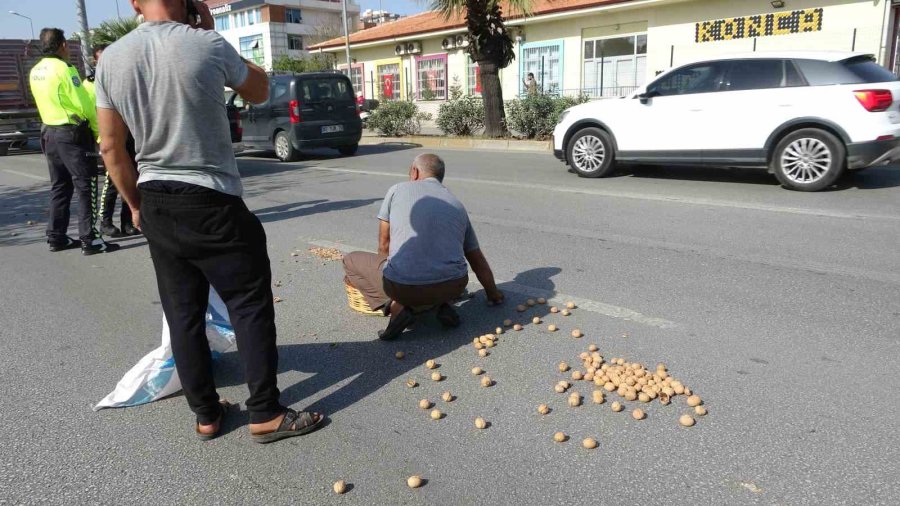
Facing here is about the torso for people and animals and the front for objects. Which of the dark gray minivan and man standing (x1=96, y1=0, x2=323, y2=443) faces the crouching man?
the man standing

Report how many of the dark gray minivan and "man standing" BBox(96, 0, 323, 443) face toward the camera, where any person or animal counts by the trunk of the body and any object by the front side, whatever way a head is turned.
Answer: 0

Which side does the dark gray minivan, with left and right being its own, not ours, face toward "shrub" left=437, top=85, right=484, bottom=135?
right

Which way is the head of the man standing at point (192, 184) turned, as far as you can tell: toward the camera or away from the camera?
away from the camera

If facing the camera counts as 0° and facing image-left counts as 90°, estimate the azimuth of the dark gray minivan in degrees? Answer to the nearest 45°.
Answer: approximately 135°

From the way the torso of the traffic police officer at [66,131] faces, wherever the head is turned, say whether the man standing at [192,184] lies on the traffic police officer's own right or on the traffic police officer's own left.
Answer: on the traffic police officer's own right

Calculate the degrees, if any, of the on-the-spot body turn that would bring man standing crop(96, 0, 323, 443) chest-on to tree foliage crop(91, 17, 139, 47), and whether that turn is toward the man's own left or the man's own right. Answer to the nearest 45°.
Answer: approximately 45° to the man's own left

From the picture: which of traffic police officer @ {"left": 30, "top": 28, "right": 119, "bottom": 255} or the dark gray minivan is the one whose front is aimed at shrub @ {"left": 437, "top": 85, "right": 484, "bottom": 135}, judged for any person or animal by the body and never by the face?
the traffic police officer

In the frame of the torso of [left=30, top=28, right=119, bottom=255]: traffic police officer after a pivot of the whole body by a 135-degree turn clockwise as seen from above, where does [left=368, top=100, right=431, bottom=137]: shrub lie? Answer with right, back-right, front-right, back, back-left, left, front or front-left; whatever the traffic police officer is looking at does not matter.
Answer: back-left

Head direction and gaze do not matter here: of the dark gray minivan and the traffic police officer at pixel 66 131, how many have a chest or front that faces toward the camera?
0

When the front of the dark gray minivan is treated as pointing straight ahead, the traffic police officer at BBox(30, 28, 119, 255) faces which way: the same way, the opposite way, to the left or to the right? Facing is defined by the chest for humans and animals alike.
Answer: to the right

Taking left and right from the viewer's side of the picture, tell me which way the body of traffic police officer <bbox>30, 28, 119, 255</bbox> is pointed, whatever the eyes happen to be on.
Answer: facing away from the viewer and to the right of the viewer

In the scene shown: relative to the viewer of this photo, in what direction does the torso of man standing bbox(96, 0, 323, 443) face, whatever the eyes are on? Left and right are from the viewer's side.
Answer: facing away from the viewer and to the right of the viewer

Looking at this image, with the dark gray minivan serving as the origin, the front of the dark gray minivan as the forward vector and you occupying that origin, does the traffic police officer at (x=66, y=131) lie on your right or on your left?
on your left

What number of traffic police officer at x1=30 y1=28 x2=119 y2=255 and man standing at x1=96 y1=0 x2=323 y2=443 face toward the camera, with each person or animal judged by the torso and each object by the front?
0
